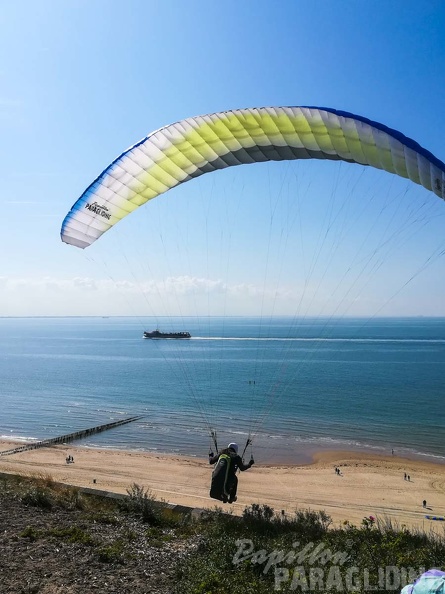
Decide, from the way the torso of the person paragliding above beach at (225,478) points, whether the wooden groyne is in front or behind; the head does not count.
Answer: in front

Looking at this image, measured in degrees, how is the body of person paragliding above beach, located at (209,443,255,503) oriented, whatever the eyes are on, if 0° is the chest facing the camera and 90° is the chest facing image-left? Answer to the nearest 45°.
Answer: approximately 180°
